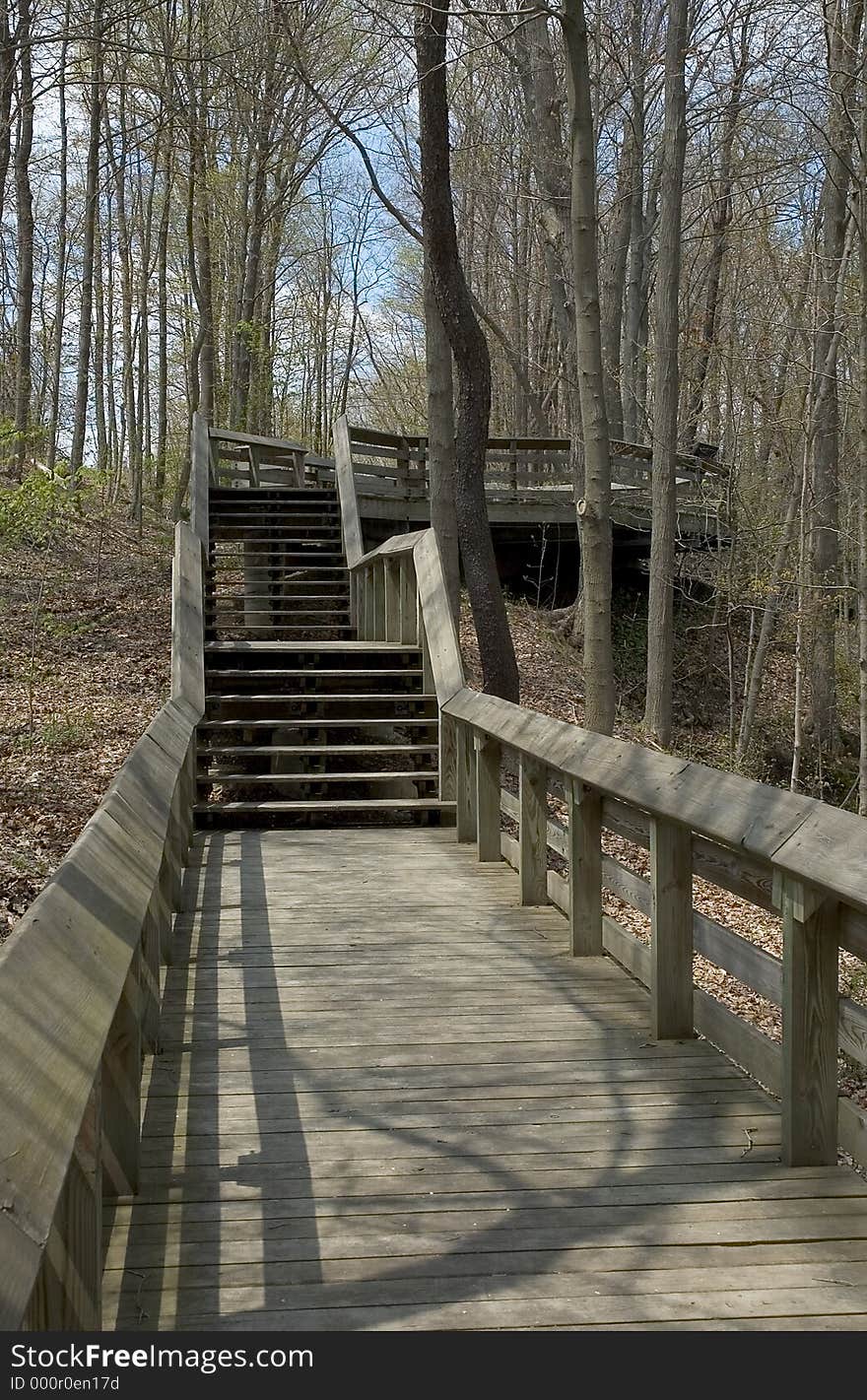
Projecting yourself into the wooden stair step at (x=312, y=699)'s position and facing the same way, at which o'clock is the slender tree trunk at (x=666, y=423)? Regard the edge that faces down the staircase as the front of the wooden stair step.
The slender tree trunk is roughly at 7 o'clock from the wooden stair step.

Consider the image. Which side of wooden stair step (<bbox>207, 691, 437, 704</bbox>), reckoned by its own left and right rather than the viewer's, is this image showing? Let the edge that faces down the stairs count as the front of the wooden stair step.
front

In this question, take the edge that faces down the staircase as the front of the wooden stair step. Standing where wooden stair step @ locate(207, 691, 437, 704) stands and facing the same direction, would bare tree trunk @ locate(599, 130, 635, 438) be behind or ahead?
behind

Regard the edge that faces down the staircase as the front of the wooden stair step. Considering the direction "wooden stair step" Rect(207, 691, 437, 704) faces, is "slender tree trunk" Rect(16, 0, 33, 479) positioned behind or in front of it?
behind

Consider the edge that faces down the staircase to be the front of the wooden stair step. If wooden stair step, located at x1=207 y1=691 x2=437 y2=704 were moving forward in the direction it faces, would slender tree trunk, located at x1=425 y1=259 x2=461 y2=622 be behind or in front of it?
behind

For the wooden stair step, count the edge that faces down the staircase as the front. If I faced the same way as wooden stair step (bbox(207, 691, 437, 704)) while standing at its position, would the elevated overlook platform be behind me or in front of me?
behind

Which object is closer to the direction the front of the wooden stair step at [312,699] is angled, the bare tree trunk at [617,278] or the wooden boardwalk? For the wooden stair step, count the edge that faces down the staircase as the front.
the wooden boardwalk

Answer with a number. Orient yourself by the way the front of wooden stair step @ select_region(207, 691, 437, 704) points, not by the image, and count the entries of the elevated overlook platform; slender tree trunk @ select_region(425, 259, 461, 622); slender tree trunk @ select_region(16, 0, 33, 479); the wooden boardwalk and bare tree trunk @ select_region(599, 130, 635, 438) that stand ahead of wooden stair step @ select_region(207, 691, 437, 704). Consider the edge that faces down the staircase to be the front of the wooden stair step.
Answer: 1

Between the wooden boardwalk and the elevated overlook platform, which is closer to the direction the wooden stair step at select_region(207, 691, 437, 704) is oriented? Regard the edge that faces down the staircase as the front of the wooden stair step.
the wooden boardwalk
